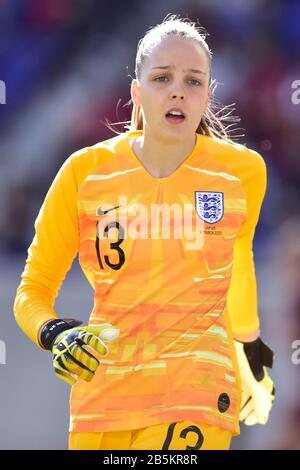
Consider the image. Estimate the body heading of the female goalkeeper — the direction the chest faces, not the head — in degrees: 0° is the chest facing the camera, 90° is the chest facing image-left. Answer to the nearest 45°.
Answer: approximately 0°
